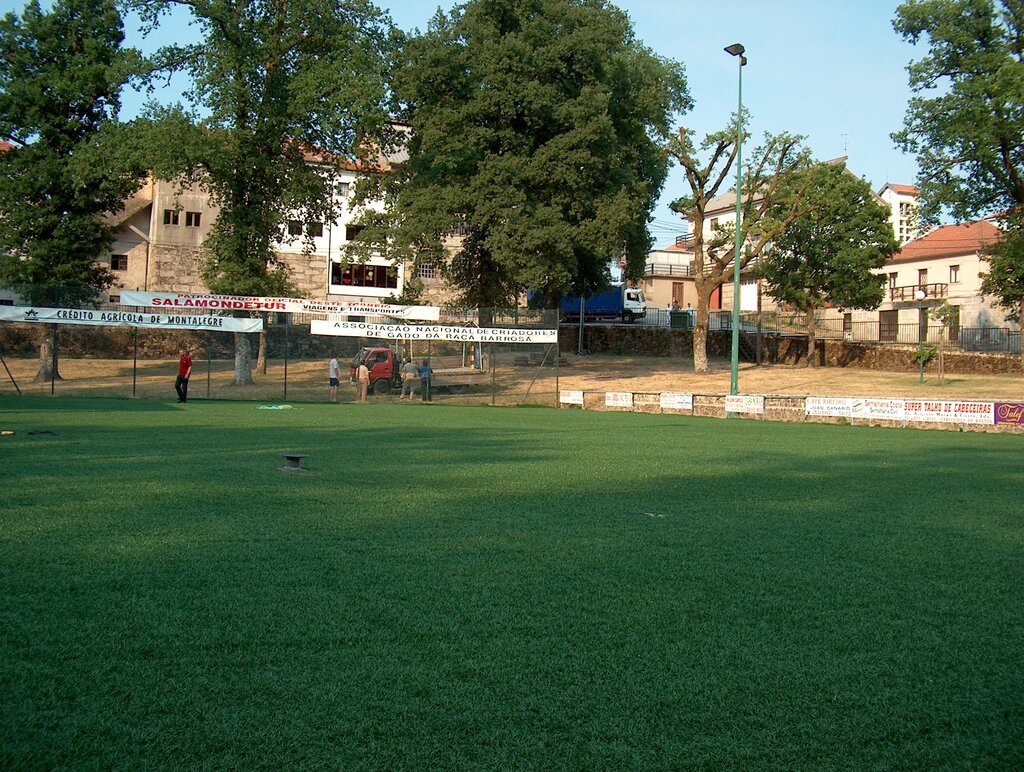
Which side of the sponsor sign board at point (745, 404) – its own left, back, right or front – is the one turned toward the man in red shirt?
right

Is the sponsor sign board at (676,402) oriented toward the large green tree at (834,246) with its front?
no

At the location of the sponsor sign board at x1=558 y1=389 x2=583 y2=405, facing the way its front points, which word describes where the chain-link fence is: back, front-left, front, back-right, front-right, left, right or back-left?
right

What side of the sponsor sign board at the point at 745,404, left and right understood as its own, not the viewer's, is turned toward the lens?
front

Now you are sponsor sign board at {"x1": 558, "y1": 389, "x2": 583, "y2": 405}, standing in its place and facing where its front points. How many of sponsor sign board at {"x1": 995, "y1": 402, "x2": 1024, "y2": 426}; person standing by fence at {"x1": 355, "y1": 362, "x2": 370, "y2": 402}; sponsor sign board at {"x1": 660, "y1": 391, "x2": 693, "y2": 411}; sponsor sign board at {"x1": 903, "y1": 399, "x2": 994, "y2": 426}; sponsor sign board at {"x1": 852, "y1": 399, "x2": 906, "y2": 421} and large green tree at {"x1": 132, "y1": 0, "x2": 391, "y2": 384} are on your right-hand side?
2

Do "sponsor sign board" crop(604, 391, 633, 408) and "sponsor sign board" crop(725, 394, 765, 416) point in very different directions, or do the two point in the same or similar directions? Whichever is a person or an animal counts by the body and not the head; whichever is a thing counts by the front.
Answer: same or similar directions

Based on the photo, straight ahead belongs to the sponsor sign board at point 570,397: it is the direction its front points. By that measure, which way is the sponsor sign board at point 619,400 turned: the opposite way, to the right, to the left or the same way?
the same way

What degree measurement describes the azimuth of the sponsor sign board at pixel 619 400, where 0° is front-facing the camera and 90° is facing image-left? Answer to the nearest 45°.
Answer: approximately 0°

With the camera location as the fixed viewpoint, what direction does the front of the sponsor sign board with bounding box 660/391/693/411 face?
facing the viewer

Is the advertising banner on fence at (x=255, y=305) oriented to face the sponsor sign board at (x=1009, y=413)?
no

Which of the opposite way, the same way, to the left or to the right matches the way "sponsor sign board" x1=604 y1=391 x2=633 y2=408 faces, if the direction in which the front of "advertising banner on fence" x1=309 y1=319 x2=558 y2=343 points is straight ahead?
the same way

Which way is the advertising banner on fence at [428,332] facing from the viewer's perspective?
toward the camera

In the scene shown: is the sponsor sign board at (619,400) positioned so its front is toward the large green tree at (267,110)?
no

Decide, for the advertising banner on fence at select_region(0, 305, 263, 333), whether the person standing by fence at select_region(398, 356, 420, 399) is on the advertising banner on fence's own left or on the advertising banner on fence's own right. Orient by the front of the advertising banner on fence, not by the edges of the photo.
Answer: on the advertising banner on fence's own left

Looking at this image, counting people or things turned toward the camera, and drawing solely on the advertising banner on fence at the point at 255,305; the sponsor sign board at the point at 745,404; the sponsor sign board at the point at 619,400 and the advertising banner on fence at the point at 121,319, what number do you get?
4

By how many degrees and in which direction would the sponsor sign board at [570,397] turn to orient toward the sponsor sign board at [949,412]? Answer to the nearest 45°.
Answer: approximately 45° to its left
